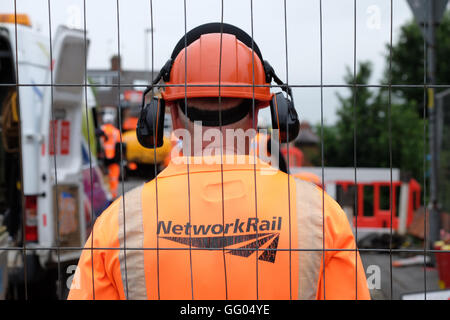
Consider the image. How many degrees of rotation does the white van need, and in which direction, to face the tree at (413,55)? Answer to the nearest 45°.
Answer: approximately 45° to its right

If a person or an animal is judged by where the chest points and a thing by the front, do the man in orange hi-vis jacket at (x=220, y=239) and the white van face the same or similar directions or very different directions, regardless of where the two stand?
same or similar directions

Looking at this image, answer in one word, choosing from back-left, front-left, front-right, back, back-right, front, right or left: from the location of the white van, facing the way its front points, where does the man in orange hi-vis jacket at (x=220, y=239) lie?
back

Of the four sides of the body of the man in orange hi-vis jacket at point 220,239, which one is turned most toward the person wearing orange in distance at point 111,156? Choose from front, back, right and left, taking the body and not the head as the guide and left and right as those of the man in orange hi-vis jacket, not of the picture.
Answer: front

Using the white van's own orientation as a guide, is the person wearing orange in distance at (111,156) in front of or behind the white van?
in front

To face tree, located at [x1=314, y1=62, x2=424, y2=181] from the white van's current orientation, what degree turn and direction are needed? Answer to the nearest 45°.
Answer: approximately 45° to its right

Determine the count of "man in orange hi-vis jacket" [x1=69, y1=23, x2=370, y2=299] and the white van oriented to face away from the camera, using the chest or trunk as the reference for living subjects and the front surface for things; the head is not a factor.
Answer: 2

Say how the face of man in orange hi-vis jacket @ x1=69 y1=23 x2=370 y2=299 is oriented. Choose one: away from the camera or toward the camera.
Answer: away from the camera

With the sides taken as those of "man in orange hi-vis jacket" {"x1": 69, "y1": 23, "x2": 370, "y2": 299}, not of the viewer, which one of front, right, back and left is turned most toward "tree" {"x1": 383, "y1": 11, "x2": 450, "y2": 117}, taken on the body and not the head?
front

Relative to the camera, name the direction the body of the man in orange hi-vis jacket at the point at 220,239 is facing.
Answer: away from the camera

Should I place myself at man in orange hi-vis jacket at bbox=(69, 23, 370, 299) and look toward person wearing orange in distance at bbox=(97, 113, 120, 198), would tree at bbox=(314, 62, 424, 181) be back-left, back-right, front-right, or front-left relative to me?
front-right

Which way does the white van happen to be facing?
away from the camera

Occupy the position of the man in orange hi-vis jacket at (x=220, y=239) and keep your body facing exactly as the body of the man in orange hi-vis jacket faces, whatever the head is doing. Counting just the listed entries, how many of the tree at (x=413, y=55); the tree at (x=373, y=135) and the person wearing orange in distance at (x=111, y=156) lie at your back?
0
